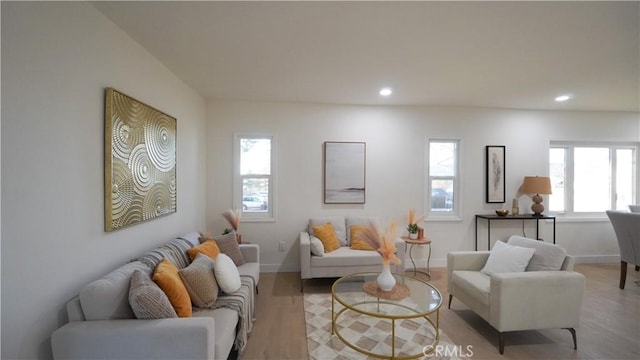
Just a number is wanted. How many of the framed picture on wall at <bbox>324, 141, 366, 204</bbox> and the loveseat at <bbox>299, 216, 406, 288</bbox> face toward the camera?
2

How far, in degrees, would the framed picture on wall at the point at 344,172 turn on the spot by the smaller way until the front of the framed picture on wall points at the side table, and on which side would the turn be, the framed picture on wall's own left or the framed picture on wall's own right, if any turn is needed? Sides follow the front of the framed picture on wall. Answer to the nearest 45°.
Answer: approximately 90° to the framed picture on wall's own left

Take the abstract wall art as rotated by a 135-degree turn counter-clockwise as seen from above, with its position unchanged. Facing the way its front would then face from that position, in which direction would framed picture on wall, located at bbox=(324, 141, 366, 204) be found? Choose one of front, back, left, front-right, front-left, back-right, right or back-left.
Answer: right

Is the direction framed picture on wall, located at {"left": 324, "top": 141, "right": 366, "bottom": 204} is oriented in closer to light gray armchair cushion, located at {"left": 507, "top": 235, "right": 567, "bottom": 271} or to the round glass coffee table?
the round glass coffee table

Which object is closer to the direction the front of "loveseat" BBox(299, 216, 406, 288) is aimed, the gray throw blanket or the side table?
the gray throw blanket

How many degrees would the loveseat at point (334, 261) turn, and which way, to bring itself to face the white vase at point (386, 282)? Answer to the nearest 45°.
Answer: approximately 45° to its left

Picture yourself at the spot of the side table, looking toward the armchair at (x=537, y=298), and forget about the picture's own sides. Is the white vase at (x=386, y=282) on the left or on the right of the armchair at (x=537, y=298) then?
right

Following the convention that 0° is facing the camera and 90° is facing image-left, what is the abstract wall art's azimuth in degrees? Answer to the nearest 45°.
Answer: approximately 315°

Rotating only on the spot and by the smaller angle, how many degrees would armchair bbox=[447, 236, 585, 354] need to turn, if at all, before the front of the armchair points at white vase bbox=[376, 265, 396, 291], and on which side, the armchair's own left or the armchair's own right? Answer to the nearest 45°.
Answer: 0° — it already faces it

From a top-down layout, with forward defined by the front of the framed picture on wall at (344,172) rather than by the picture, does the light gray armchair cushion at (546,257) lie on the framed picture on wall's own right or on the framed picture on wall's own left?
on the framed picture on wall's own left

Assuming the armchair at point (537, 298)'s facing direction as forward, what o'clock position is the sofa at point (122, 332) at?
the sofa at point (122, 332) is roughly at 12 o'clock from the armchair at point (537, 298).
